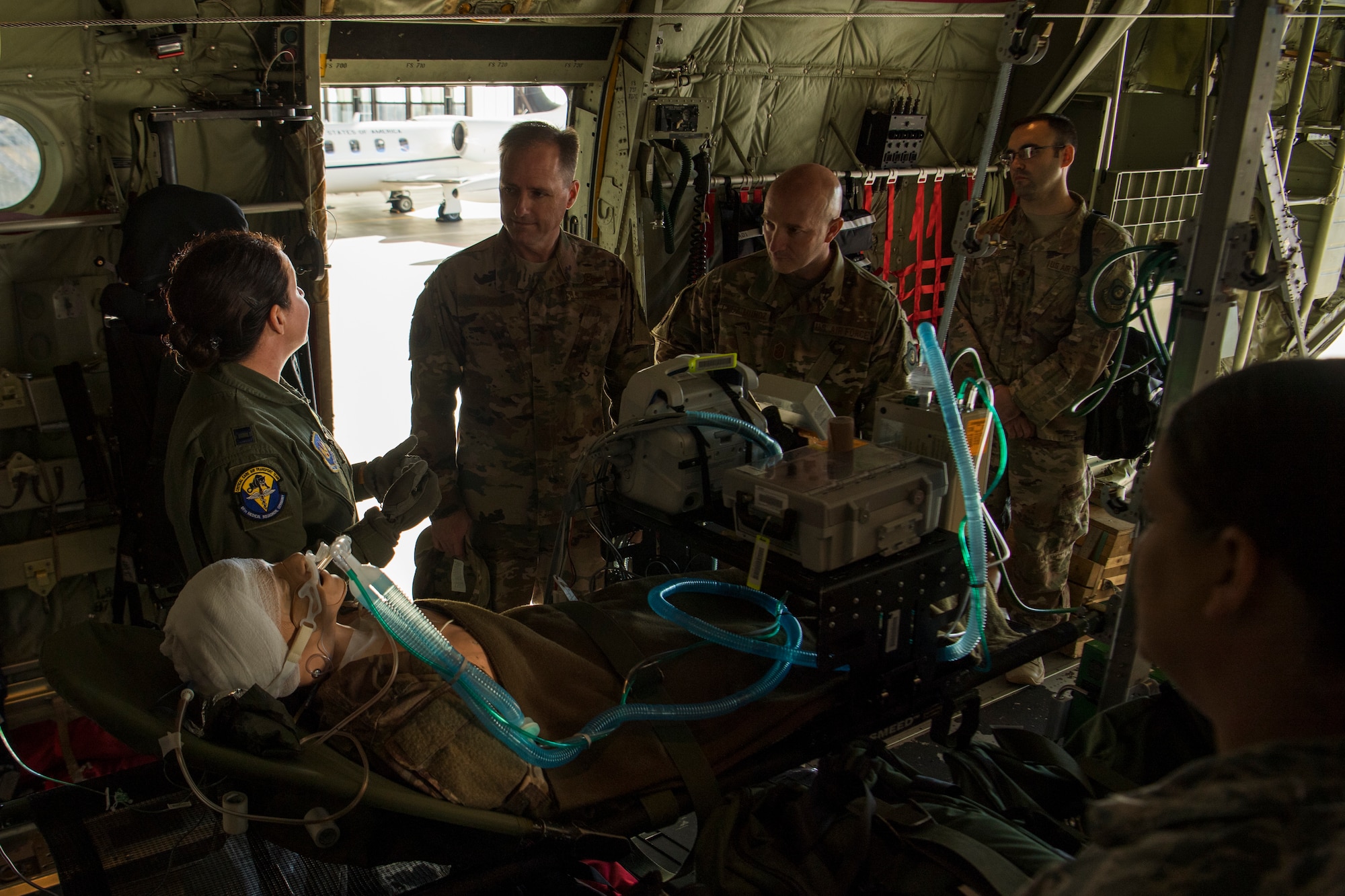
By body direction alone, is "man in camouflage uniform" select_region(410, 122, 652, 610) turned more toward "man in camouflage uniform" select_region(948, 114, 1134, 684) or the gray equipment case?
the gray equipment case

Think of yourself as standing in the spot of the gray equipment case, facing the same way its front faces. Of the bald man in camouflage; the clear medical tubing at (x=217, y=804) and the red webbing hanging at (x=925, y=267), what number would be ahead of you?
1

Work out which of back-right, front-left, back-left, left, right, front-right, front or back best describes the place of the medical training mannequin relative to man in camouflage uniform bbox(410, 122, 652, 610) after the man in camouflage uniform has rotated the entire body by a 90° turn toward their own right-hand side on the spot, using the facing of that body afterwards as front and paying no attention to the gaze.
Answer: left

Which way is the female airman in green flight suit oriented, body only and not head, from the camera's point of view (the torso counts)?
to the viewer's right

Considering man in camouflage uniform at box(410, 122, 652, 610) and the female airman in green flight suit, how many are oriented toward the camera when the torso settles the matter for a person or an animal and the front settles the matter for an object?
1

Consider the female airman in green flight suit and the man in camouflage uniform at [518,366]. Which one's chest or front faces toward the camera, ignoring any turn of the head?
the man in camouflage uniform

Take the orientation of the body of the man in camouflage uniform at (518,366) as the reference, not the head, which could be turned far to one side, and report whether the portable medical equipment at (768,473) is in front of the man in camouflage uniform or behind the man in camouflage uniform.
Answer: in front

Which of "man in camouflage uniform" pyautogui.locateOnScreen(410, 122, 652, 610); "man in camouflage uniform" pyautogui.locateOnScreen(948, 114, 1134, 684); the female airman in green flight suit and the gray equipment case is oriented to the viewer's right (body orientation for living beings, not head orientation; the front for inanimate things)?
the female airman in green flight suit

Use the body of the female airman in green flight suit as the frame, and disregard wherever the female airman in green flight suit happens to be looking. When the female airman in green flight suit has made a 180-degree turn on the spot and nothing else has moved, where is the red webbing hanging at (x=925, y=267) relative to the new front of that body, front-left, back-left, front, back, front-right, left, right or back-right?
back-right

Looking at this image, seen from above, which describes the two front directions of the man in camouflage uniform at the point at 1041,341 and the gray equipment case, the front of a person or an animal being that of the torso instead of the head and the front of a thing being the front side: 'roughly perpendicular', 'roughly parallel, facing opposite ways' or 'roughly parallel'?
roughly parallel

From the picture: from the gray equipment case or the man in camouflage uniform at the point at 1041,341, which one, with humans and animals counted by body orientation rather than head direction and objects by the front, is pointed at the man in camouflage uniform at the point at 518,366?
the man in camouflage uniform at the point at 1041,341

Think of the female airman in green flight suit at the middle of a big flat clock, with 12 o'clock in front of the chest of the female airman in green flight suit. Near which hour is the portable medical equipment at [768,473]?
The portable medical equipment is roughly at 1 o'clock from the female airman in green flight suit.

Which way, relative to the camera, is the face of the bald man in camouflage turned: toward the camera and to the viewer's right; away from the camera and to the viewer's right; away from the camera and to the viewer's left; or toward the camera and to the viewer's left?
toward the camera and to the viewer's left

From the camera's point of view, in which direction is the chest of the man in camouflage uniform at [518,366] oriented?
toward the camera

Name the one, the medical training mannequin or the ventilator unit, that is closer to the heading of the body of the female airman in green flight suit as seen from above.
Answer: the ventilator unit

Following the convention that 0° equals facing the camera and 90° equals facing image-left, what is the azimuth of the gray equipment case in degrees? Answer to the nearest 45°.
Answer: approximately 45°
